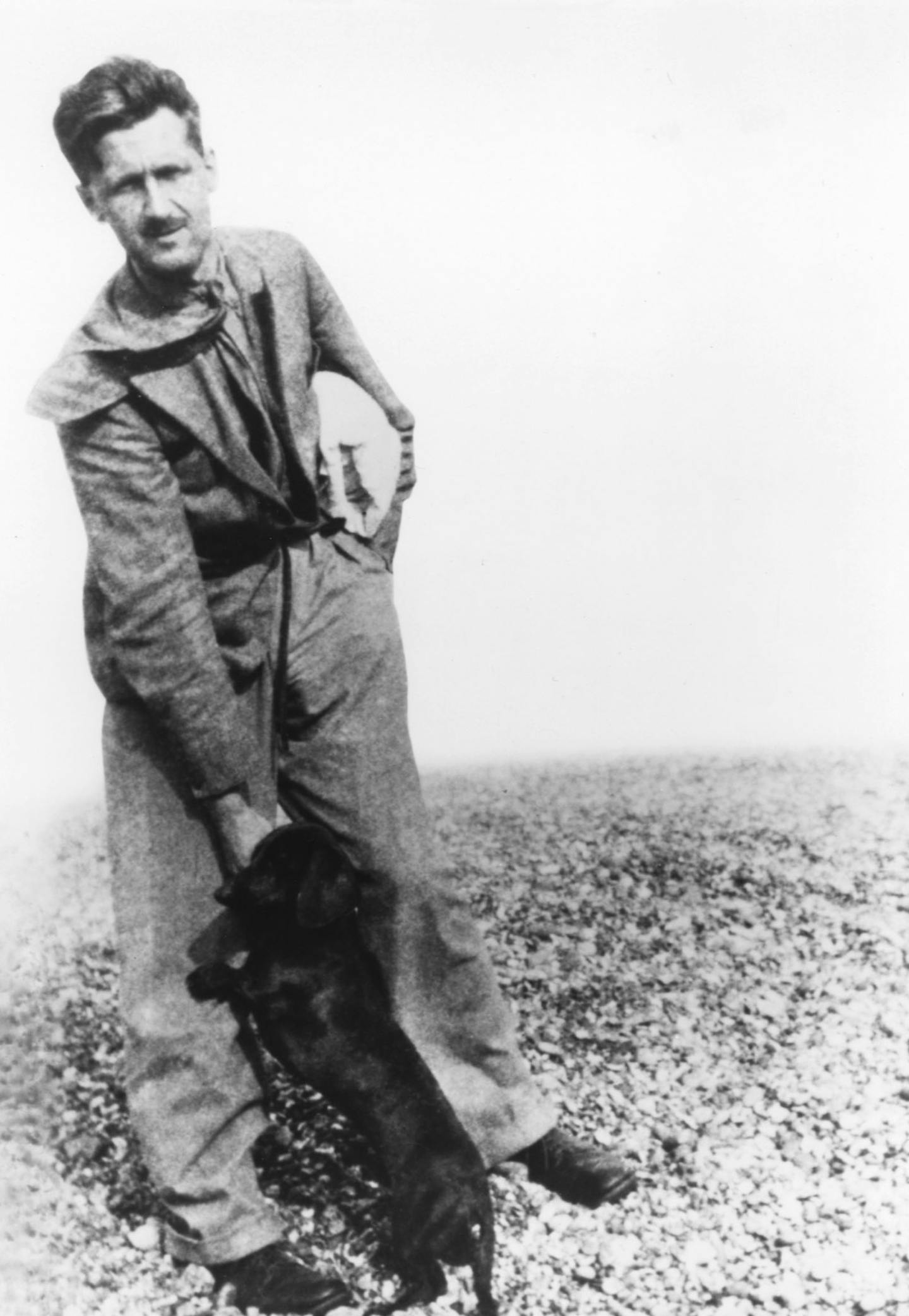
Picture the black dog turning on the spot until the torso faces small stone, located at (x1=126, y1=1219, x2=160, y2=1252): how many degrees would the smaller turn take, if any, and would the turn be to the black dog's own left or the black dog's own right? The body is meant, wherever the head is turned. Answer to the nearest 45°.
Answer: approximately 45° to the black dog's own right

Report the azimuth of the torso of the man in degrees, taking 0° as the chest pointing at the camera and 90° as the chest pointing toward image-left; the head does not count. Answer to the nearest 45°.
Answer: approximately 315°

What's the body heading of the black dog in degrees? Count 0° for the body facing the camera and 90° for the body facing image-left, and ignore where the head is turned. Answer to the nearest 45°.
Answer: approximately 90°
